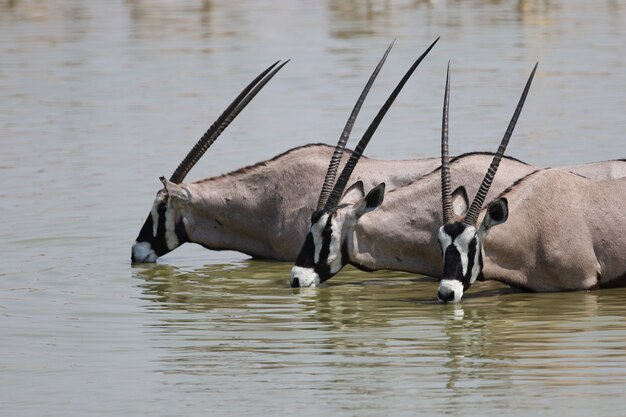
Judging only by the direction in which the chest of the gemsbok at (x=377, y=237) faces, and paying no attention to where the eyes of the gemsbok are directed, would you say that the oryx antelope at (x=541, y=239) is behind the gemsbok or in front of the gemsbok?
behind

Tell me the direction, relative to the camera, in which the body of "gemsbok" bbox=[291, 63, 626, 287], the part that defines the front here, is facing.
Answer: to the viewer's left

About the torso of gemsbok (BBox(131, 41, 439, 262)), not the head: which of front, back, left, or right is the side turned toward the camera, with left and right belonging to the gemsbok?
left

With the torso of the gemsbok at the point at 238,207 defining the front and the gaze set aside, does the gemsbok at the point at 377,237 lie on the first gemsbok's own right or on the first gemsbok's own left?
on the first gemsbok's own left

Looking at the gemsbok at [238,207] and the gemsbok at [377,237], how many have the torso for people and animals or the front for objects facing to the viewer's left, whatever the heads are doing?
2

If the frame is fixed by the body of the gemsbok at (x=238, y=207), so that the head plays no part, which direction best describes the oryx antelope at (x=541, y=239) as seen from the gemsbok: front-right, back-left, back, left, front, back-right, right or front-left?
back-left
